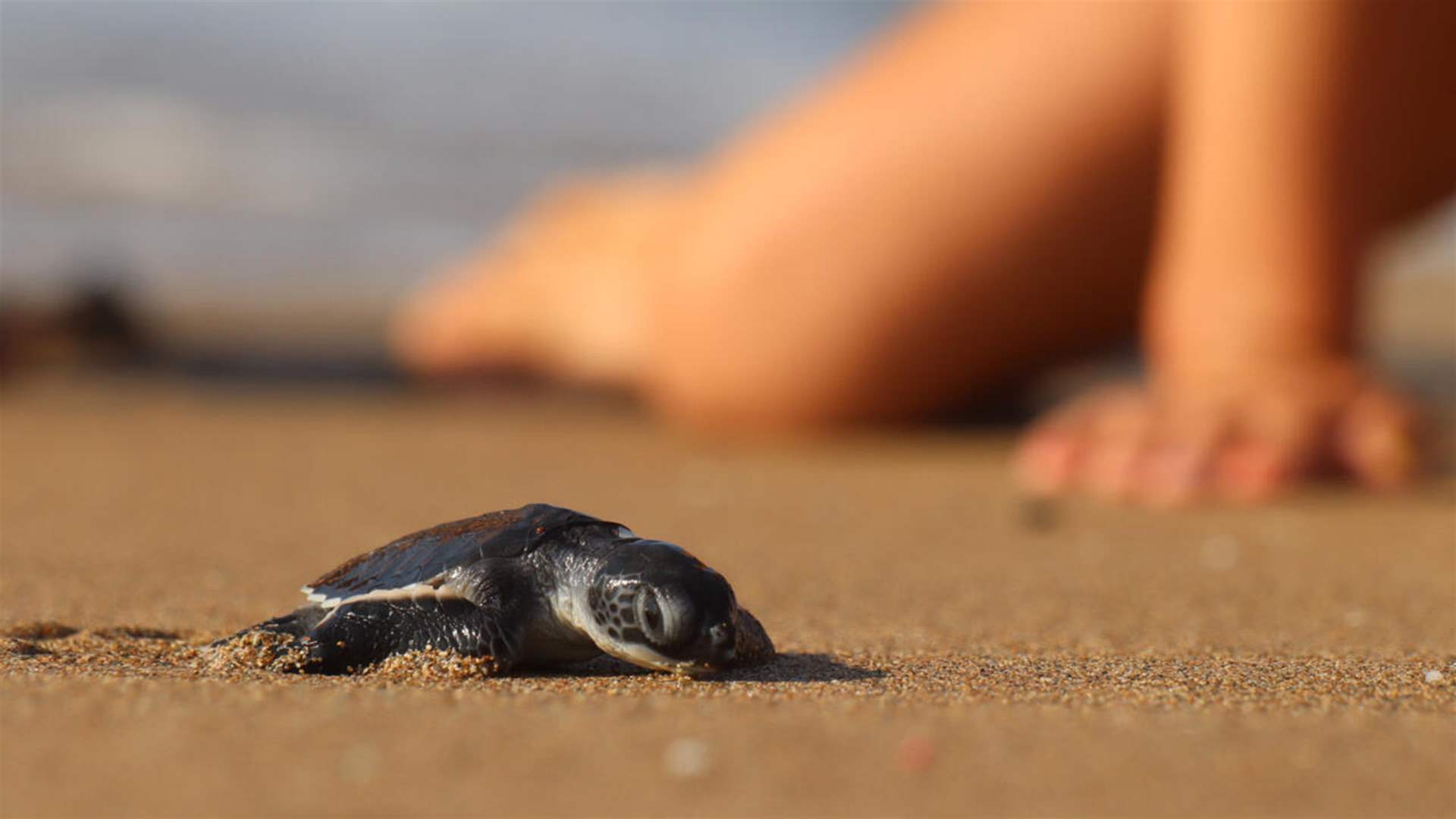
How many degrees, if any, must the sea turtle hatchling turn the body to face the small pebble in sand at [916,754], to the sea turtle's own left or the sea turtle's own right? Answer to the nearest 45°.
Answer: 0° — it already faces it

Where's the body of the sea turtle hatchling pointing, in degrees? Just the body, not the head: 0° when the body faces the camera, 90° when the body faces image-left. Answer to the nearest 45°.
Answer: approximately 315°

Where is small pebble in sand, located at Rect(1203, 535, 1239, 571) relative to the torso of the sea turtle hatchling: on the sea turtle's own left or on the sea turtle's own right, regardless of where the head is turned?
on the sea turtle's own left
